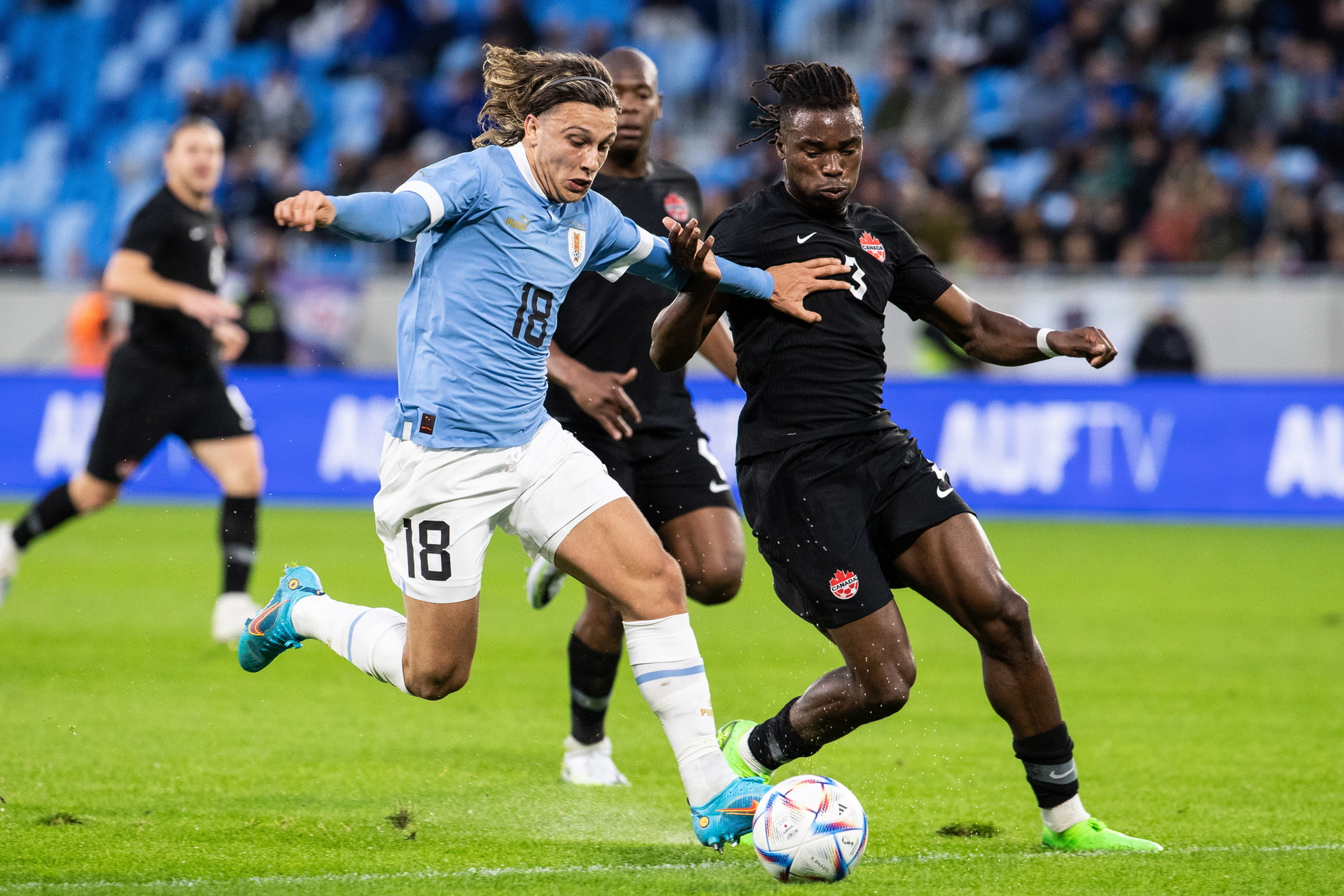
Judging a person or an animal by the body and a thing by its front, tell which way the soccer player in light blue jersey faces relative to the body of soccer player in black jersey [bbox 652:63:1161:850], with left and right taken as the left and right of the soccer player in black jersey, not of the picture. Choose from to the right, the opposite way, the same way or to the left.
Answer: the same way

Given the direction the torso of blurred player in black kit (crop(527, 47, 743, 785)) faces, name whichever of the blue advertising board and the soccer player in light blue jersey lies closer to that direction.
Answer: the soccer player in light blue jersey

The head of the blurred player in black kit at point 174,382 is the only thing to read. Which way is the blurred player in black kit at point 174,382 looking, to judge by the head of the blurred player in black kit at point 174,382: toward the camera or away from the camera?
toward the camera

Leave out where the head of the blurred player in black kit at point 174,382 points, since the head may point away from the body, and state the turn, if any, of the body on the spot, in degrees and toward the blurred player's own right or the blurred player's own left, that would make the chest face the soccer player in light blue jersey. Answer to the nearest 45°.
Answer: approximately 45° to the blurred player's own right

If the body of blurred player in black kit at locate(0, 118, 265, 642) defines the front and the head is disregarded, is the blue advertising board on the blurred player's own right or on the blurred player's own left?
on the blurred player's own left

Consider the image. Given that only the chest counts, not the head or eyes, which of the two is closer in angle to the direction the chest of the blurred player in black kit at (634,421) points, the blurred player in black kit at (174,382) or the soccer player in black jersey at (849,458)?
the soccer player in black jersey

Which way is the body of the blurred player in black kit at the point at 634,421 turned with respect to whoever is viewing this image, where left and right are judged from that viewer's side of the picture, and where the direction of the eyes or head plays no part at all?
facing the viewer and to the right of the viewer

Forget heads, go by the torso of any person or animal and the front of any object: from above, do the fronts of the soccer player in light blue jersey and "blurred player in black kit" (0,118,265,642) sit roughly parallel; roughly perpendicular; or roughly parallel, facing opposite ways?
roughly parallel

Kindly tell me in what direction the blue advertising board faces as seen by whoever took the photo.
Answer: facing the viewer

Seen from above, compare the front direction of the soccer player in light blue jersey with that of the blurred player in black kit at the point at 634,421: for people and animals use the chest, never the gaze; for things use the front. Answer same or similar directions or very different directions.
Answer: same or similar directions

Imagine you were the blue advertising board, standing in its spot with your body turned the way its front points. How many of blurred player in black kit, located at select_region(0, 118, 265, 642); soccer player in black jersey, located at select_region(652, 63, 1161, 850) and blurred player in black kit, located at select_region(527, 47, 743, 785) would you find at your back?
0

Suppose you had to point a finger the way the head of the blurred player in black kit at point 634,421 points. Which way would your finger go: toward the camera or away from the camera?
toward the camera

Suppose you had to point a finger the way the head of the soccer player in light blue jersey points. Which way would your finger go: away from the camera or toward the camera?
toward the camera

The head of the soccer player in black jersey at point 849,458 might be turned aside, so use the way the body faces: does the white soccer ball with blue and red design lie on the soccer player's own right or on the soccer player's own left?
on the soccer player's own right

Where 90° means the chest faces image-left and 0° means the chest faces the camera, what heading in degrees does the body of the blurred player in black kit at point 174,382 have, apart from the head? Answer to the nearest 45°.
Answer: approximately 315°

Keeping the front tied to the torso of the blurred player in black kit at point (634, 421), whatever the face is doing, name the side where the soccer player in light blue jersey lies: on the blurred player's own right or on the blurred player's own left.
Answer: on the blurred player's own right

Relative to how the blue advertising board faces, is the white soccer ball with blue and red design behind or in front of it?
in front

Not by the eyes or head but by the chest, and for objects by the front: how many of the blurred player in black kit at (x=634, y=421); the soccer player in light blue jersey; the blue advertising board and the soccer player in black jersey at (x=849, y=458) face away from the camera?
0

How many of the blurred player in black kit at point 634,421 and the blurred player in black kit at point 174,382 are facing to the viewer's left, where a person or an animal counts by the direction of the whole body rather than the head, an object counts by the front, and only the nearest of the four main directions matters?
0
